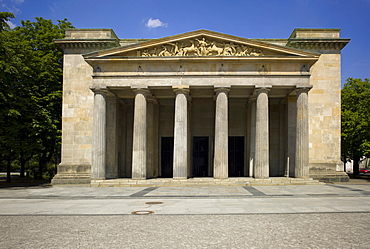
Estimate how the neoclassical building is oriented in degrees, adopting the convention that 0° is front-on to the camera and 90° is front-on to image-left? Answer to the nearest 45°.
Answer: approximately 0°

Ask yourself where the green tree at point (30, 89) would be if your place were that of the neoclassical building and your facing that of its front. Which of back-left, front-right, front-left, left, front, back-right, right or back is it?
right
